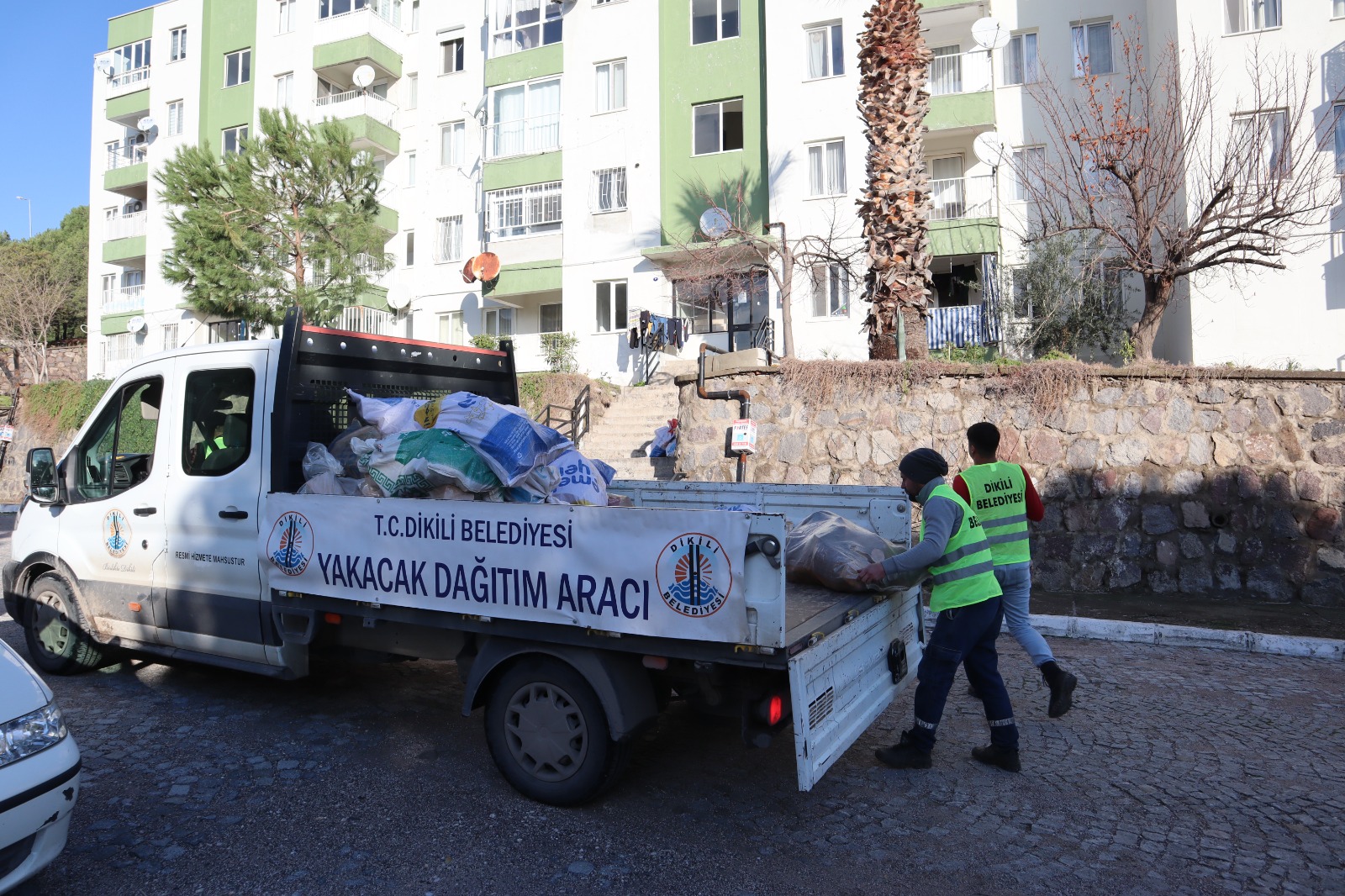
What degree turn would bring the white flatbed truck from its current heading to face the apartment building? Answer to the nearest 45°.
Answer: approximately 45° to its right

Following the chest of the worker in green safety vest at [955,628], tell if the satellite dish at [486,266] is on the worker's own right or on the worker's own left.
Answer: on the worker's own right

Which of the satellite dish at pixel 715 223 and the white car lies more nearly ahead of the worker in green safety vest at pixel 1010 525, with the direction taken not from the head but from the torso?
the satellite dish

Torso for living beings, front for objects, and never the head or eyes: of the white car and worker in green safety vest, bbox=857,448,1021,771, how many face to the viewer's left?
1

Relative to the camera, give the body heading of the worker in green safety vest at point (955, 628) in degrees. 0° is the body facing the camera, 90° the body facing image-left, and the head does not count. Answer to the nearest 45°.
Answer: approximately 90°

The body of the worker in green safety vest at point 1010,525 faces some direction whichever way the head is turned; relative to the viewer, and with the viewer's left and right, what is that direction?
facing away from the viewer and to the left of the viewer

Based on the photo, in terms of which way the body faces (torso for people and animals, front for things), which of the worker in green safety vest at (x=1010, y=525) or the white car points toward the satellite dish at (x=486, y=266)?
the worker in green safety vest

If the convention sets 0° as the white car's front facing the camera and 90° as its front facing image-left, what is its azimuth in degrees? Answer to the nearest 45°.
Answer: approximately 315°

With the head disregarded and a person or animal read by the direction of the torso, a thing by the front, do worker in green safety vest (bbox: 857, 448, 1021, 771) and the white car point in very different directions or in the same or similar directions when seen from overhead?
very different directions

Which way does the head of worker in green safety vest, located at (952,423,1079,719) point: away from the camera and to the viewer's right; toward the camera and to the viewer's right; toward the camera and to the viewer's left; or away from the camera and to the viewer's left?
away from the camera and to the viewer's left
